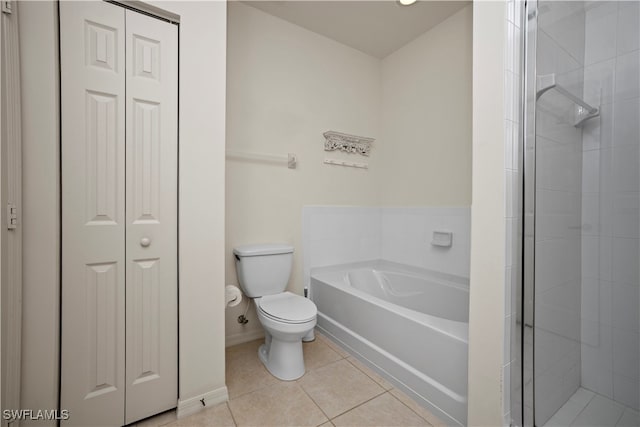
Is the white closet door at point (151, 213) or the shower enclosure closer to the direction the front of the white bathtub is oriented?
the white closet door

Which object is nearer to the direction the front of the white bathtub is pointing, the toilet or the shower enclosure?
the toilet

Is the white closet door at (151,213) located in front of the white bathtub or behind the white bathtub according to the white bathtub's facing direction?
in front

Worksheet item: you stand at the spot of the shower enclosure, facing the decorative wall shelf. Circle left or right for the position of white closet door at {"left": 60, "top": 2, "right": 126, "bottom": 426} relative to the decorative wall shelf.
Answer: left

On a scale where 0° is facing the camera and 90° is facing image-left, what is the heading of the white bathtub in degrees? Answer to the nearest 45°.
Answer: approximately 45°

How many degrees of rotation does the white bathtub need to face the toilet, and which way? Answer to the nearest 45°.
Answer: approximately 45° to its right

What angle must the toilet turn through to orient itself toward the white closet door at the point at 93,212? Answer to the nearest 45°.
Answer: approximately 90° to its right

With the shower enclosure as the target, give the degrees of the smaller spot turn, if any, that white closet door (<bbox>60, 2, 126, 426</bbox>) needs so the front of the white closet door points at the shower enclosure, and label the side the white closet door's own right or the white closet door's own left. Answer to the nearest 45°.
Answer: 0° — it already faces it
